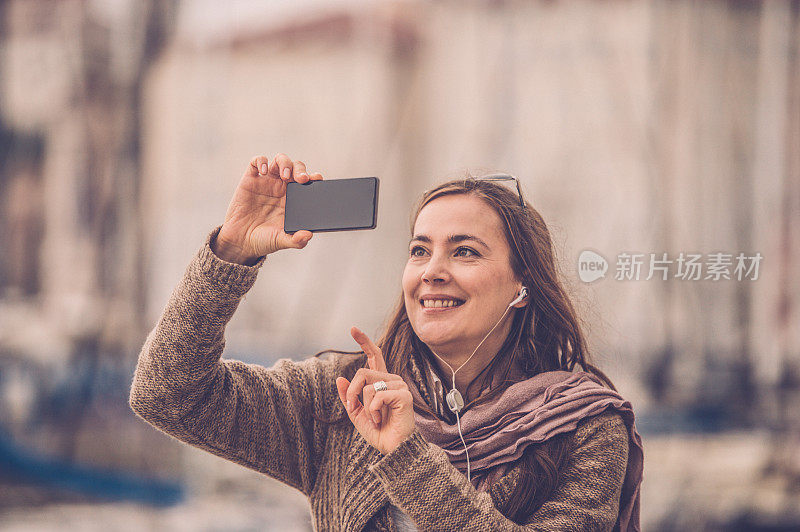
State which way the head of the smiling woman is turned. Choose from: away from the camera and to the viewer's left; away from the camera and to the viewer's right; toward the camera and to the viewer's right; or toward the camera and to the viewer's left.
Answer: toward the camera and to the viewer's left

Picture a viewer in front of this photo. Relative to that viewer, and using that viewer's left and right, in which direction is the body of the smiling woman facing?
facing the viewer and to the left of the viewer
